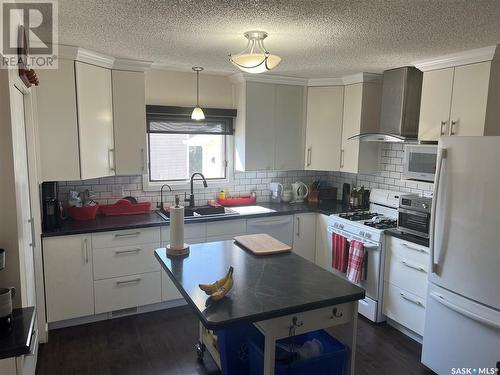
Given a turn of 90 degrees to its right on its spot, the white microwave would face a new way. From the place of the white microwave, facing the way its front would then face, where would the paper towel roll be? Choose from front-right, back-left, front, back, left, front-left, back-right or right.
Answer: left

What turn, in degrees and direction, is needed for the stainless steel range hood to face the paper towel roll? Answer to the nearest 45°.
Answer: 0° — it already faces it

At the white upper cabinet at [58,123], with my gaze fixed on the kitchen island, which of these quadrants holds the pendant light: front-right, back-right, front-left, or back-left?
front-left

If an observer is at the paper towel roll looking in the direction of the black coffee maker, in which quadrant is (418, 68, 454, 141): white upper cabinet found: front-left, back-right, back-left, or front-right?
back-right

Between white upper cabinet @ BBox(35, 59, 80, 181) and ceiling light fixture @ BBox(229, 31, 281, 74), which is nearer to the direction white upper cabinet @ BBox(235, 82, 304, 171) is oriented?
the ceiling light fixture

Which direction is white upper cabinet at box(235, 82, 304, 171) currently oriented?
toward the camera

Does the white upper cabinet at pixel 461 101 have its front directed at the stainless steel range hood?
no

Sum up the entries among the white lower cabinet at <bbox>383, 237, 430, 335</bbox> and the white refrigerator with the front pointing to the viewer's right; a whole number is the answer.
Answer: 0

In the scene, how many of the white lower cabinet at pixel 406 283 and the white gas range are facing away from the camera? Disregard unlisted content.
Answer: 0

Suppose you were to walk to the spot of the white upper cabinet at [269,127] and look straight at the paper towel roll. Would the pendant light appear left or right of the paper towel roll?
right

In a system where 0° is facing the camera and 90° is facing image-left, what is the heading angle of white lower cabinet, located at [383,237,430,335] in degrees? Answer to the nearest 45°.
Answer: approximately 45°

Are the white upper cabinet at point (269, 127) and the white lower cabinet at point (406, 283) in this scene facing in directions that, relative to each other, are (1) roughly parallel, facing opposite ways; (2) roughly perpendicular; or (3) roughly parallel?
roughly perpendicular

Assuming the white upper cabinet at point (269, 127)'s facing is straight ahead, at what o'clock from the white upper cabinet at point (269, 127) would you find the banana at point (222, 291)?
The banana is roughly at 12 o'clock from the white upper cabinet.

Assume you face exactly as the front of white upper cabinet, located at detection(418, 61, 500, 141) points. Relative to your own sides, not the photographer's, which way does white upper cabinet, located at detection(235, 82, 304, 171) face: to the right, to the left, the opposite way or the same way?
to the left

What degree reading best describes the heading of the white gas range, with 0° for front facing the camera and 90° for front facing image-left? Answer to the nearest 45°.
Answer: approximately 45°
